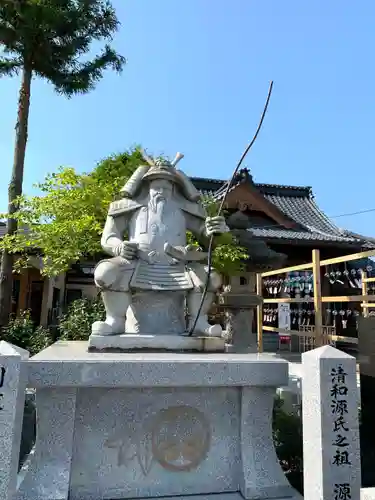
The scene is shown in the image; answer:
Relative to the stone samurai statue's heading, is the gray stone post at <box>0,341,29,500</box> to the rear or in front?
in front

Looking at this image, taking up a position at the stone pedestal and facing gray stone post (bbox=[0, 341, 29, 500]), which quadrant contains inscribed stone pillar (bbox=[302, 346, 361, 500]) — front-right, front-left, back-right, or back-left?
back-left

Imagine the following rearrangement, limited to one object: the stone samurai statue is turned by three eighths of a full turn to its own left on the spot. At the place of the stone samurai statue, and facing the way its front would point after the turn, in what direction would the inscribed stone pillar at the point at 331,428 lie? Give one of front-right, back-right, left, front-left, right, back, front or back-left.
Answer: right

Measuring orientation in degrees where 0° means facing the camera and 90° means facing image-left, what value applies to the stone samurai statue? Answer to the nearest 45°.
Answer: approximately 0°

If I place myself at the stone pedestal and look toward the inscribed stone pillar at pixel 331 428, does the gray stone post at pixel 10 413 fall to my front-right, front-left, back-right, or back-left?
back-right
